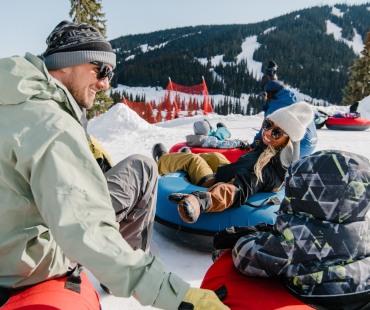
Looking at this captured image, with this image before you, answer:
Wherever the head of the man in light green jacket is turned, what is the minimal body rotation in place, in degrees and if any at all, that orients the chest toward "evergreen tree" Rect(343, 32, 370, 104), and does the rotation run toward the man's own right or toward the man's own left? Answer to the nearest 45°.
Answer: approximately 45° to the man's own left

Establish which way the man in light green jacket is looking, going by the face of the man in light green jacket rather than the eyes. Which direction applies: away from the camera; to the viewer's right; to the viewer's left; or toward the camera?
to the viewer's right

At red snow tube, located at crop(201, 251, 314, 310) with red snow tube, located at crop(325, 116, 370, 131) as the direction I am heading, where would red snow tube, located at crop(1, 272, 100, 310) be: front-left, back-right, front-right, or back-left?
back-left

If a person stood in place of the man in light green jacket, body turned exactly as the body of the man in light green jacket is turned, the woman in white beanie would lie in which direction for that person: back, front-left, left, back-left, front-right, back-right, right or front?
front-left

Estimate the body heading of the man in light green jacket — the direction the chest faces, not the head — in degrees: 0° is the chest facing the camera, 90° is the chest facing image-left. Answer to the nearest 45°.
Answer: approximately 270°

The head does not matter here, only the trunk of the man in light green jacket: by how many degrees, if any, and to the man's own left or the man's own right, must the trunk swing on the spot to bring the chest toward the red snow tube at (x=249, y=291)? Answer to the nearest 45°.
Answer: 0° — they already face it

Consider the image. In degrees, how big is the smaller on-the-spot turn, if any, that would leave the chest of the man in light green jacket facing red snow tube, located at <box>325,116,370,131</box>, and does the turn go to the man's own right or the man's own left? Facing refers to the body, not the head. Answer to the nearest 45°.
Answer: approximately 45° to the man's own left

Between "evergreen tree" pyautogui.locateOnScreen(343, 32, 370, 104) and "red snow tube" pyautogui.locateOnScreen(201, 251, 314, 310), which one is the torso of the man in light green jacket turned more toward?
the red snow tube
